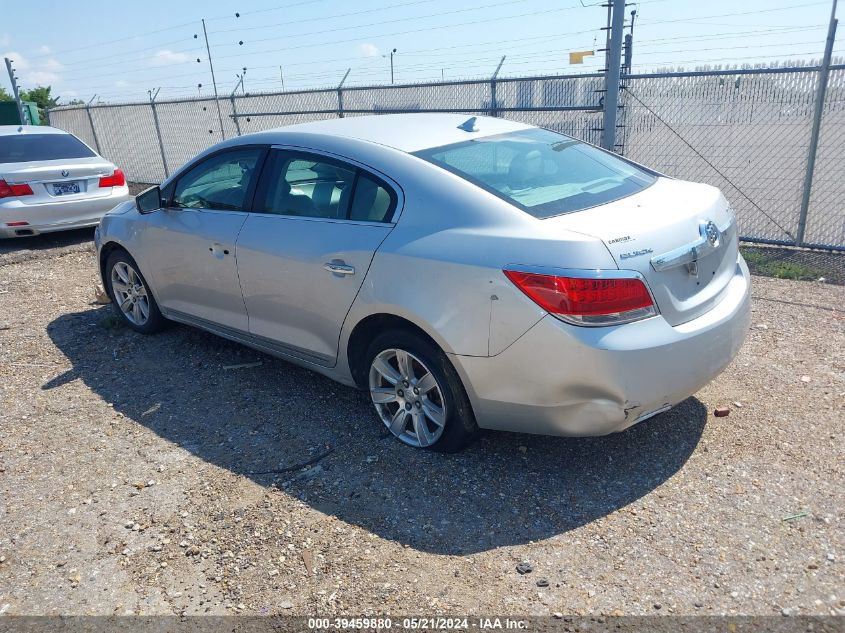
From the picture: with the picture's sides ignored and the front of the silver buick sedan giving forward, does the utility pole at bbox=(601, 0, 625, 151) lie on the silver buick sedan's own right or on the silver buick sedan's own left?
on the silver buick sedan's own right

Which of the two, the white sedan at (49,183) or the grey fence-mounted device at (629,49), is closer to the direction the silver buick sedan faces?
the white sedan

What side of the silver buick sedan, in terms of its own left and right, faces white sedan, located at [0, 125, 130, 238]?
front

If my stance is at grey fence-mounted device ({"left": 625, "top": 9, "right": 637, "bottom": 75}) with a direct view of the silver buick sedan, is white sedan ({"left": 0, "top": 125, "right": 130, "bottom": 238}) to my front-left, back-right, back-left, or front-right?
front-right

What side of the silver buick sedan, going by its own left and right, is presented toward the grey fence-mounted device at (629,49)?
right

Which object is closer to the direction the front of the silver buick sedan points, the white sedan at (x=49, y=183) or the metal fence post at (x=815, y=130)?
the white sedan

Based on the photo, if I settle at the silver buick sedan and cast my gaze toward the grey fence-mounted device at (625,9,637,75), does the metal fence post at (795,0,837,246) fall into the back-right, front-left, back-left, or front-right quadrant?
front-right

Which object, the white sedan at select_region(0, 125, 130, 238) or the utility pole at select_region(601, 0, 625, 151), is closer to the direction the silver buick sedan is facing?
the white sedan

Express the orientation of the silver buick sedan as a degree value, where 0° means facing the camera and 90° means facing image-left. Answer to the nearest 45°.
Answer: approximately 135°

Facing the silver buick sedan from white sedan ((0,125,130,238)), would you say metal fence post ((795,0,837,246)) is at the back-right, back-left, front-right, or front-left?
front-left

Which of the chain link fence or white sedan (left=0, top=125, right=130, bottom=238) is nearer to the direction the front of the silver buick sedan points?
the white sedan
